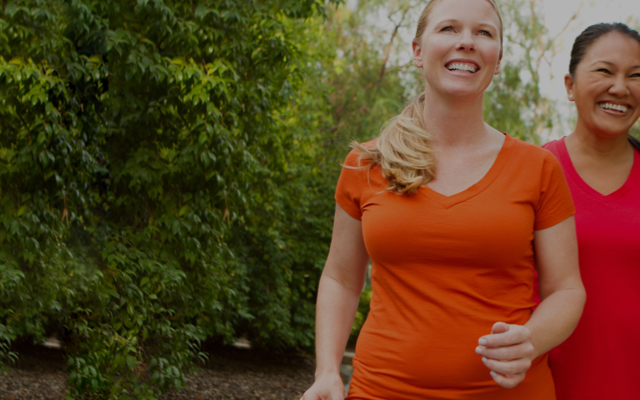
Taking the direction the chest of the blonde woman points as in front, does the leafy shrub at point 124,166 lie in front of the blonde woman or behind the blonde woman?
behind

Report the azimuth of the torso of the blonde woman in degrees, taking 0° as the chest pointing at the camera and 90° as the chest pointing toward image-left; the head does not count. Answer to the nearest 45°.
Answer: approximately 0°

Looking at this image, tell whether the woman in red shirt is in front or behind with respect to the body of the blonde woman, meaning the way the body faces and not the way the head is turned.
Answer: behind
